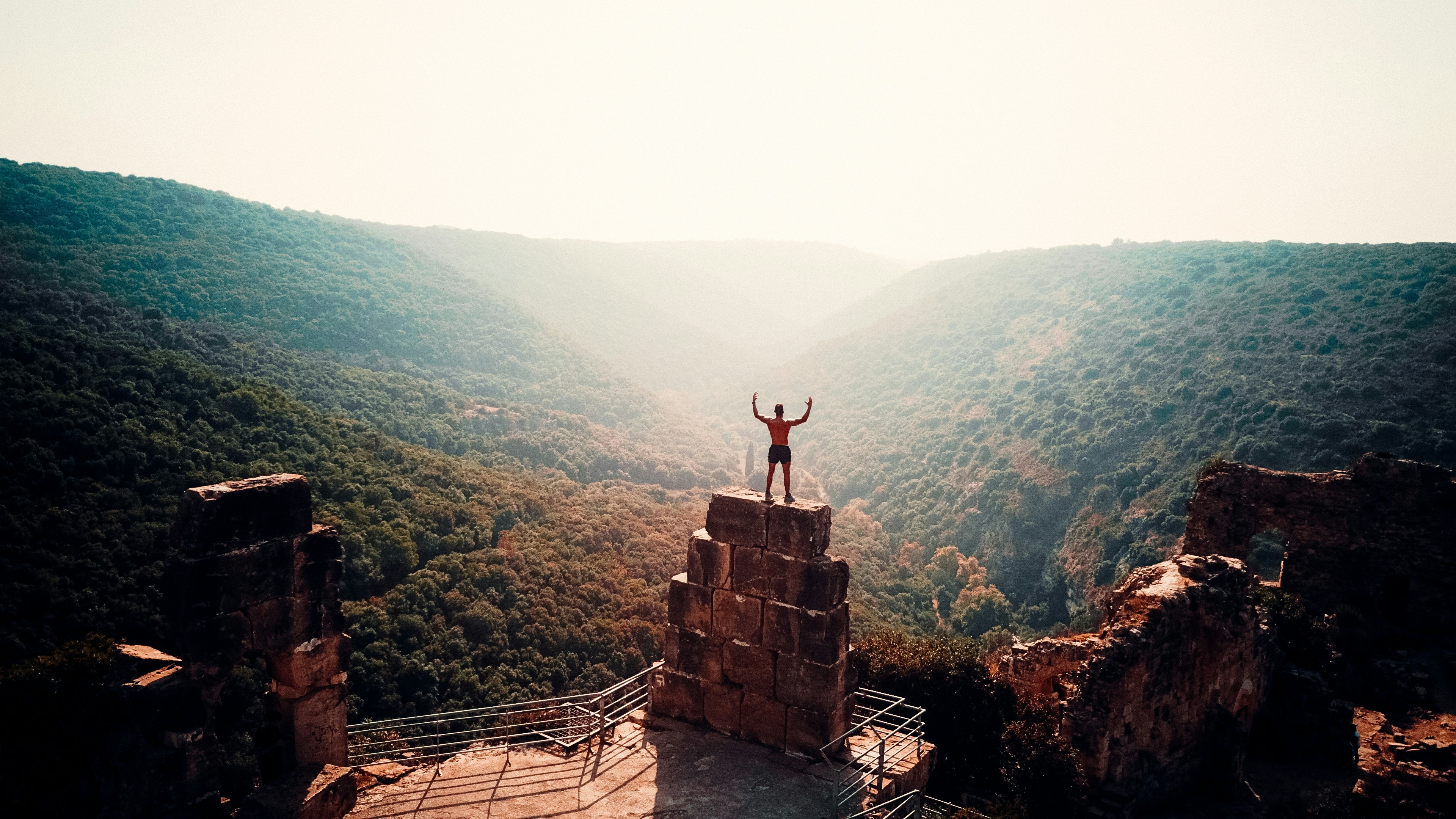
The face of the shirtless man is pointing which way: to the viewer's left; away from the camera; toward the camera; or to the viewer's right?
away from the camera

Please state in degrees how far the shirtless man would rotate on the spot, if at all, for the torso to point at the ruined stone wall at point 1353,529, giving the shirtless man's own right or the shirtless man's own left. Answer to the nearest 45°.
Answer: approximately 45° to the shirtless man's own right

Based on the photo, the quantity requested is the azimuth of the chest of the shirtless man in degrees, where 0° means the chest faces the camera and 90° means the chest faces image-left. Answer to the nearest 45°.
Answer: approximately 180°

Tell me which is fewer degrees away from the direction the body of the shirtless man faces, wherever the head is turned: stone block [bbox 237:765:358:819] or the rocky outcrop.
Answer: the rocky outcrop

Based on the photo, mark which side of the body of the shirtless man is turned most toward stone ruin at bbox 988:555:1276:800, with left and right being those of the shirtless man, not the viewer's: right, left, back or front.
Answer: right

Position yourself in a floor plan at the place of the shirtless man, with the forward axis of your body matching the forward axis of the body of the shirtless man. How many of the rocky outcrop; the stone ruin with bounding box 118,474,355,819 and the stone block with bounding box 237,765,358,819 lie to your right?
1

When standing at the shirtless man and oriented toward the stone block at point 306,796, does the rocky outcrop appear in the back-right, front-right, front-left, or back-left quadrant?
back-left

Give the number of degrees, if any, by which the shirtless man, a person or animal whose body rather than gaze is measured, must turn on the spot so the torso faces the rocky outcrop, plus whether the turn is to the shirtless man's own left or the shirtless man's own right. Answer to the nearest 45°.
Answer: approximately 90° to the shirtless man's own right
